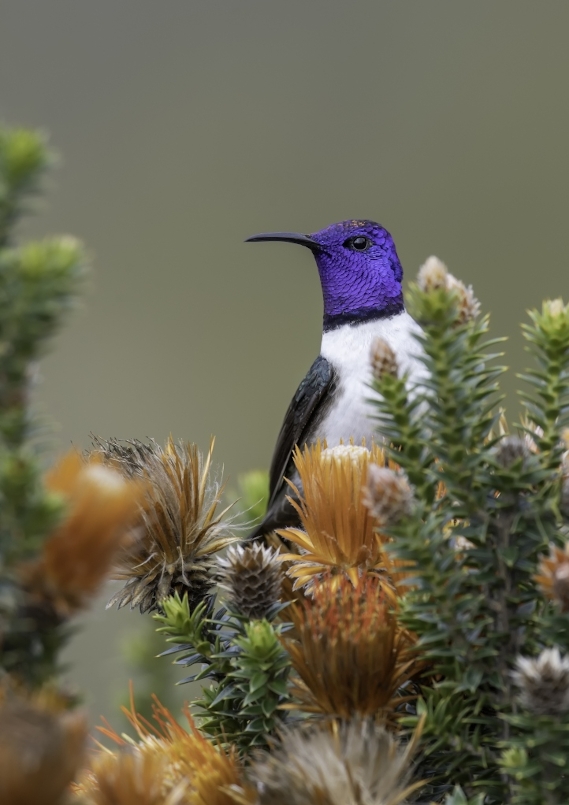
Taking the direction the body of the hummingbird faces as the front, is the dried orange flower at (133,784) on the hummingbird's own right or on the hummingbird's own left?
on the hummingbird's own right
